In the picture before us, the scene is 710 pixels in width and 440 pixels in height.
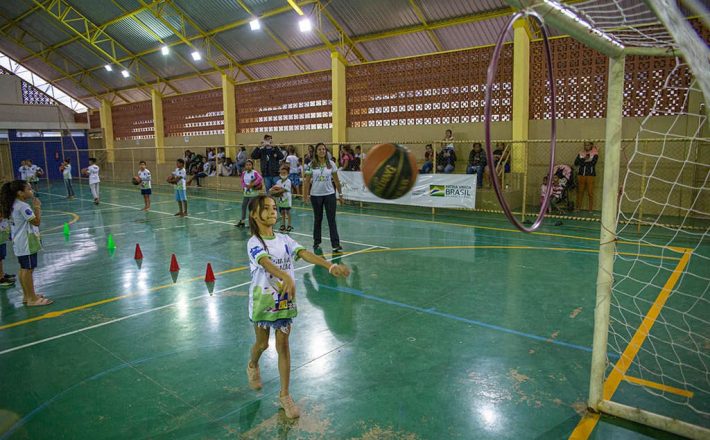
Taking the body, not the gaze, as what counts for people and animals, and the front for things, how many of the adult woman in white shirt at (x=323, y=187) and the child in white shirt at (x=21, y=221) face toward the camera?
1

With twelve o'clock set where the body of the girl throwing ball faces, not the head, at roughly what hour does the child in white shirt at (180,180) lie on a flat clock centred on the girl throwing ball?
The child in white shirt is roughly at 7 o'clock from the girl throwing ball.

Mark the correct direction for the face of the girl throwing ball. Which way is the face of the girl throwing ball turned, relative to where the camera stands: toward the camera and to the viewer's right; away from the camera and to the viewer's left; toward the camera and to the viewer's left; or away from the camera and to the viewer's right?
toward the camera and to the viewer's right

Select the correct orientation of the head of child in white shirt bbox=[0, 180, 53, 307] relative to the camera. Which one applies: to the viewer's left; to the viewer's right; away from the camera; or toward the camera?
to the viewer's right

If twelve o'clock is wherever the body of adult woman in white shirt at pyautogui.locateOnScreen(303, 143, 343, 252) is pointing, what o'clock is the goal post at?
The goal post is roughly at 11 o'clock from the adult woman in white shirt.

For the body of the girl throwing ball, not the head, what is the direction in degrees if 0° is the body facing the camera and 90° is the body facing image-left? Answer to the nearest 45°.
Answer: approximately 315°

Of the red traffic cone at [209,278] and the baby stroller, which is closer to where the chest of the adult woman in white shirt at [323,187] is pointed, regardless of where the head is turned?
the red traffic cone

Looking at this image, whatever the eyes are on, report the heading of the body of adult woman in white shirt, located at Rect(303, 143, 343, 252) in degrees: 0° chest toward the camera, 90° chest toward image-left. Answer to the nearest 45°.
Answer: approximately 0°

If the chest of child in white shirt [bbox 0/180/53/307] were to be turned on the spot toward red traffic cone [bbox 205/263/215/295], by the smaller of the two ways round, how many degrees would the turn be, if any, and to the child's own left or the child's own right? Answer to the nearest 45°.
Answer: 0° — they already face it

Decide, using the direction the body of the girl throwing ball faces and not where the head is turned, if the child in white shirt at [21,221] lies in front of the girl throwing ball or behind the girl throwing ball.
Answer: behind

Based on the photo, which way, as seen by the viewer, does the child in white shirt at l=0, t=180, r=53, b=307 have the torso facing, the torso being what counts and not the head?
to the viewer's right

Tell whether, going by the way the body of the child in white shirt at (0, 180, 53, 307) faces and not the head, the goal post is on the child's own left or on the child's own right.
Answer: on the child's own right
